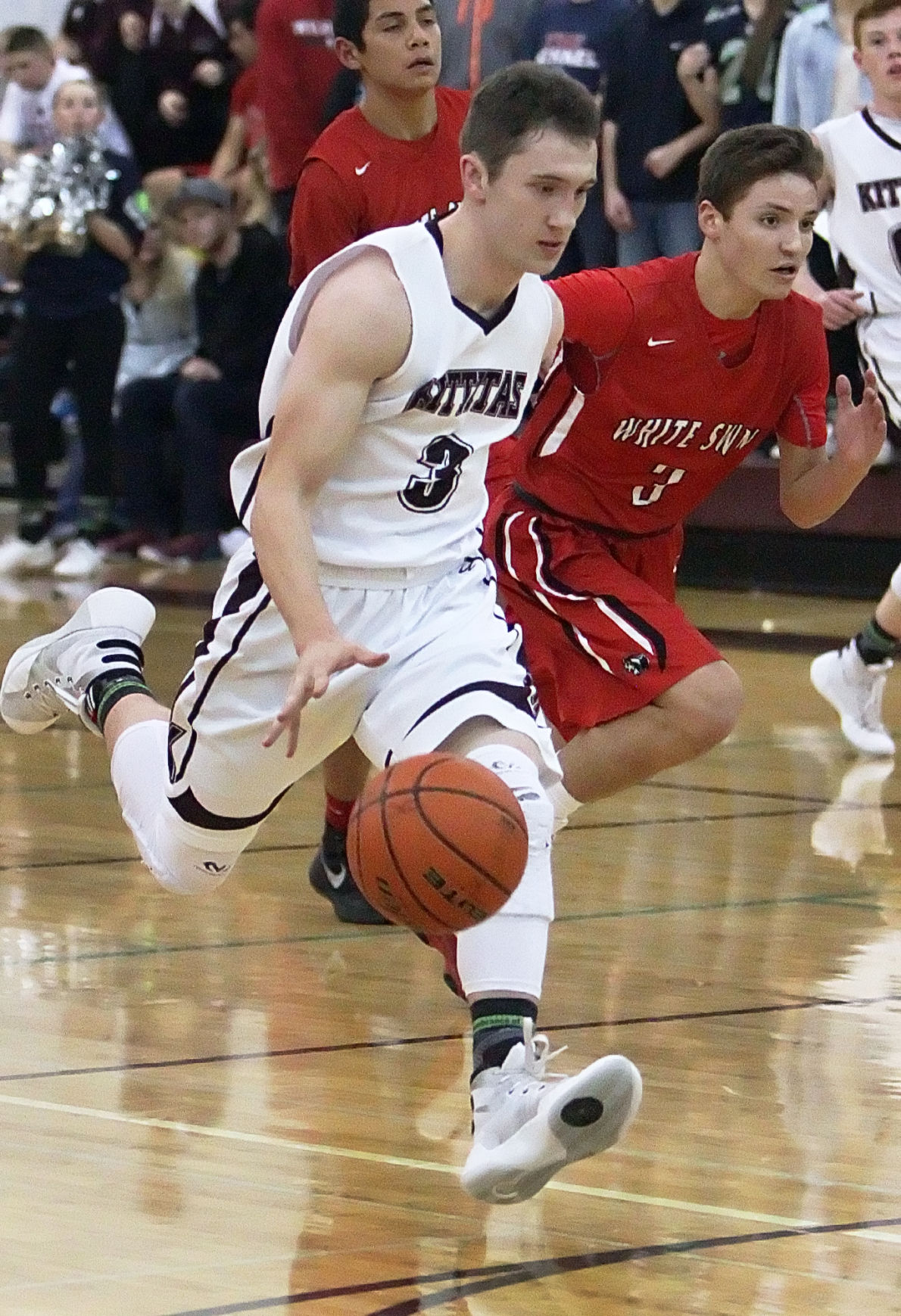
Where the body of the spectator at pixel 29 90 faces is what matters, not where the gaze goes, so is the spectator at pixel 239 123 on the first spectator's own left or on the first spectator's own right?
on the first spectator's own left

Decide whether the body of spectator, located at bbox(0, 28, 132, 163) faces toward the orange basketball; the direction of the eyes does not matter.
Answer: yes

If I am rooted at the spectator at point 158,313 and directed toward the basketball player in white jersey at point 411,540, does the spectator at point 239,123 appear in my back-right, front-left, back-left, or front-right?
back-left

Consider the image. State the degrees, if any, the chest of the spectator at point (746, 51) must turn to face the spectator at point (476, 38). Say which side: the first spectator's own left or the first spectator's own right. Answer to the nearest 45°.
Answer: approximately 90° to the first spectator's own right

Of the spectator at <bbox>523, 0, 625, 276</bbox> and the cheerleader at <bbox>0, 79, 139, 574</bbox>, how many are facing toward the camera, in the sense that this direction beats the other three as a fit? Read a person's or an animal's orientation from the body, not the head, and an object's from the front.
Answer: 2

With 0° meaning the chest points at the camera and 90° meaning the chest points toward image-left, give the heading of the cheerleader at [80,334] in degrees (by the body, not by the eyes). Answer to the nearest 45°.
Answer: approximately 0°

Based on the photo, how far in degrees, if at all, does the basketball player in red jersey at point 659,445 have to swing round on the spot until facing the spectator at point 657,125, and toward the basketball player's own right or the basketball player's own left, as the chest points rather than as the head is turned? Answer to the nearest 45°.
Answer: approximately 135° to the basketball player's own left
